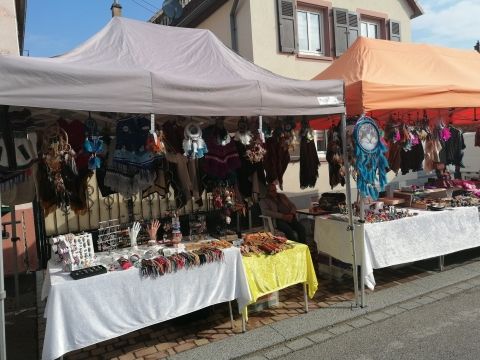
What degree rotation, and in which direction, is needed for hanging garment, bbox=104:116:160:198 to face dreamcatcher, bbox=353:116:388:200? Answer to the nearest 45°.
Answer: approximately 90° to its left

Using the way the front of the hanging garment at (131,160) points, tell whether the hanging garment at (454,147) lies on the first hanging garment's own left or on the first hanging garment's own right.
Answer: on the first hanging garment's own left

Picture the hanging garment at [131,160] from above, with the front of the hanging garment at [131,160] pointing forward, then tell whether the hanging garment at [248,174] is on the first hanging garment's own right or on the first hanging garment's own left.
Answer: on the first hanging garment's own left

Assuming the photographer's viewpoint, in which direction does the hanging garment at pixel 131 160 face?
facing the viewer

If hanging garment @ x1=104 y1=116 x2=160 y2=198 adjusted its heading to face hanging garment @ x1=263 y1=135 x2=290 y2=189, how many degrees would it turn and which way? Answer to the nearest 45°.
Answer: approximately 90° to its left

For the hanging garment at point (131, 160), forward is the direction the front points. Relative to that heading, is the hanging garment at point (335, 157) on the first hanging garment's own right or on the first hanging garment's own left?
on the first hanging garment's own left

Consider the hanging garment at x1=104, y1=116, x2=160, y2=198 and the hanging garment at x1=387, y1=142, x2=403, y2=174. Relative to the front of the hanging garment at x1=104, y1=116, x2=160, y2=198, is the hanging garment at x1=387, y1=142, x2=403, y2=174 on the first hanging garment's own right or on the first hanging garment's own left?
on the first hanging garment's own left

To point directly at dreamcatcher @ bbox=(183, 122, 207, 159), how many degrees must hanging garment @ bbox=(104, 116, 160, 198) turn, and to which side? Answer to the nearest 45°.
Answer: approximately 45° to its left

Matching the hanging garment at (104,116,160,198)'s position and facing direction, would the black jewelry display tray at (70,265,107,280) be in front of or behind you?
in front

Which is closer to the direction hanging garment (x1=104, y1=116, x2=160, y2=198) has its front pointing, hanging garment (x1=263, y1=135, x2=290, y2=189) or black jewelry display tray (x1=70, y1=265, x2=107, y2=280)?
the black jewelry display tray

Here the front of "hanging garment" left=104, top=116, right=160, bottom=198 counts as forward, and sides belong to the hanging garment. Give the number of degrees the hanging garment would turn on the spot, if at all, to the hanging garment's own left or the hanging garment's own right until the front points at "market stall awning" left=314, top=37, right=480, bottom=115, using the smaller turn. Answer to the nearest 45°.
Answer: approximately 90° to the hanging garment's own left
